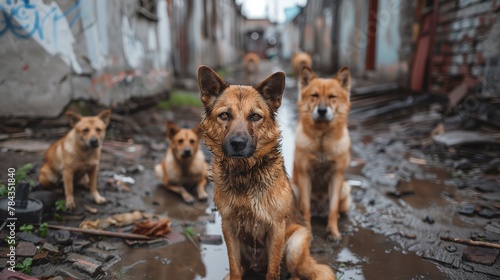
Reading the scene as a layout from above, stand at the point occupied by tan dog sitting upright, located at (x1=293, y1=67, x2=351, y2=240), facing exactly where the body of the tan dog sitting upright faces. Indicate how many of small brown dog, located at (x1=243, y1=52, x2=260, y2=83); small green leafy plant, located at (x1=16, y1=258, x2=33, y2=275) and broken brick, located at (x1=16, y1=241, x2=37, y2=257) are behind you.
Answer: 1

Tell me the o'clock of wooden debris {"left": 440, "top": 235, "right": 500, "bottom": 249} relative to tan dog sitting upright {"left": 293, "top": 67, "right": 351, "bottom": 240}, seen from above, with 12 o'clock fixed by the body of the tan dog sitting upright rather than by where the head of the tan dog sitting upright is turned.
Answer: The wooden debris is roughly at 10 o'clock from the tan dog sitting upright.

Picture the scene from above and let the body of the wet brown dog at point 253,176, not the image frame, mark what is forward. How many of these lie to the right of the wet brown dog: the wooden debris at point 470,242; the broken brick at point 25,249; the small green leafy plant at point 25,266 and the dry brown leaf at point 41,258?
3

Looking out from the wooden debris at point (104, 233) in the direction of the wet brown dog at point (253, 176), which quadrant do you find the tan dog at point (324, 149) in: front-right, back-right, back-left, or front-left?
front-left

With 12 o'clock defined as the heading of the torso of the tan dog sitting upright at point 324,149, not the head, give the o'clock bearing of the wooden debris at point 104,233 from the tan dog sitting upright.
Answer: The wooden debris is roughly at 2 o'clock from the tan dog sitting upright.

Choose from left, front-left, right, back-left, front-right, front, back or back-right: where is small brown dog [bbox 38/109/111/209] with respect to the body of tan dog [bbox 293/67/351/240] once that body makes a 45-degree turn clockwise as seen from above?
front-right

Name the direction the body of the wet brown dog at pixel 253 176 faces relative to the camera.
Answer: toward the camera

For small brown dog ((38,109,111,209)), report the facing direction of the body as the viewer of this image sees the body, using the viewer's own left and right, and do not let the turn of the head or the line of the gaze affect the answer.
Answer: facing the viewer and to the right of the viewer

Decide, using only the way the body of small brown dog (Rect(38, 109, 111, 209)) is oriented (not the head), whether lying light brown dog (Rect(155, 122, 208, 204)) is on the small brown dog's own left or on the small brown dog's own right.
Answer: on the small brown dog's own left

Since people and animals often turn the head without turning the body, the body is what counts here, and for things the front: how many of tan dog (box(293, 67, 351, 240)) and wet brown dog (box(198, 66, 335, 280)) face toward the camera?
2

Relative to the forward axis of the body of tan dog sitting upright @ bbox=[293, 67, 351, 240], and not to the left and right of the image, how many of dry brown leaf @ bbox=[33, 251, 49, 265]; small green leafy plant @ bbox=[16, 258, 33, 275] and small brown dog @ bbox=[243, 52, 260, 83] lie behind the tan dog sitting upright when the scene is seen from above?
1

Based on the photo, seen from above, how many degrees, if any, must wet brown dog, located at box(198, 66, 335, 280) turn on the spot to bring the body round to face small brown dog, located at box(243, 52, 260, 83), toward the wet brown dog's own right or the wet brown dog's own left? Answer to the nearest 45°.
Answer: approximately 180°

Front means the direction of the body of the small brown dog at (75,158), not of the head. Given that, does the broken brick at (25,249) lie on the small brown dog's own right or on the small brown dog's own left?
on the small brown dog's own right

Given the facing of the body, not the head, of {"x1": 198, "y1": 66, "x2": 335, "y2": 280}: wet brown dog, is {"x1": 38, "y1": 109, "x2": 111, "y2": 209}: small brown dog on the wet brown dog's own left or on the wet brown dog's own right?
on the wet brown dog's own right
